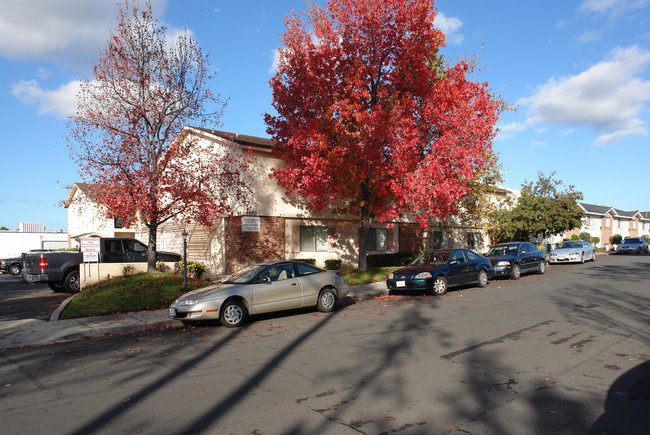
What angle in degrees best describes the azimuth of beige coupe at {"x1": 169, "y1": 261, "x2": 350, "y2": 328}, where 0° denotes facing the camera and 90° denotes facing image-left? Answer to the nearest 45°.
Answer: approximately 45°

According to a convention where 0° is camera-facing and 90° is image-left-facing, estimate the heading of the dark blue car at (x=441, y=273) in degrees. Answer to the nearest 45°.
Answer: approximately 45°

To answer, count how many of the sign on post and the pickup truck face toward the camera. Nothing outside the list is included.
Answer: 1

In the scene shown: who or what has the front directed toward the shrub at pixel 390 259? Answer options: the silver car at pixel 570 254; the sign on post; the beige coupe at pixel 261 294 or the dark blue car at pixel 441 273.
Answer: the silver car

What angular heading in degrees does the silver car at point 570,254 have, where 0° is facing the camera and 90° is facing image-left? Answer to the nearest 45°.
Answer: approximately 45°

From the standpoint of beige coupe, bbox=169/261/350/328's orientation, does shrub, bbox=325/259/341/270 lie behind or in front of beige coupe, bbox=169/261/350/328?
behind

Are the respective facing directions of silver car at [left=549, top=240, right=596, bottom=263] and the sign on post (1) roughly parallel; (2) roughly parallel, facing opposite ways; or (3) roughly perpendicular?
roughly perpendicular

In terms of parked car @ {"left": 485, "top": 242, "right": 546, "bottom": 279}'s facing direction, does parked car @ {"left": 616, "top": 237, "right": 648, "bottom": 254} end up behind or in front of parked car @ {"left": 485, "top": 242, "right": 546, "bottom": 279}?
behind

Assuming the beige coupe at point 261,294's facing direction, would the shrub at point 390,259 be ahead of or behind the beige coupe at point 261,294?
behind

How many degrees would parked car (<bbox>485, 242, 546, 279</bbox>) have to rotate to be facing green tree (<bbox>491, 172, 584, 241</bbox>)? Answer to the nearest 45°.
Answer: approximately 135° to its right

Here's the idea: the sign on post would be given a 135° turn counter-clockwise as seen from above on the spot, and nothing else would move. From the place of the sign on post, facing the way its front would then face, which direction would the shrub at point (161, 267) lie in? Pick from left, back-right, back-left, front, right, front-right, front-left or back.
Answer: front

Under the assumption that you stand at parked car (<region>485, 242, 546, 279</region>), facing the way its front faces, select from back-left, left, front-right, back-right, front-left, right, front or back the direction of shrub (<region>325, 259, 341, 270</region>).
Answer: front-right
